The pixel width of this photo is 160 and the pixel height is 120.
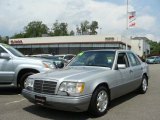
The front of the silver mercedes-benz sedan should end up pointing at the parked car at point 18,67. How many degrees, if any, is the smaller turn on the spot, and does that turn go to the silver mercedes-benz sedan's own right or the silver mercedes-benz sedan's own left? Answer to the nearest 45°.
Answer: approximately 90° to the silver mercedes-benz sedan's own right

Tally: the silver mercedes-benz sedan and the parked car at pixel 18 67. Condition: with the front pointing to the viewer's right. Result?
1

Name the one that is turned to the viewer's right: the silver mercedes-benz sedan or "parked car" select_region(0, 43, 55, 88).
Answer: the parked car

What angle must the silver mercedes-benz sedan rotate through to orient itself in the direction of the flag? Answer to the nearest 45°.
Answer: approximately 135° to its right

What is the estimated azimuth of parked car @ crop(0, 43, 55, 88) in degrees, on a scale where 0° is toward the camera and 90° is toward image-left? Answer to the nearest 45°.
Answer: approximately 270°

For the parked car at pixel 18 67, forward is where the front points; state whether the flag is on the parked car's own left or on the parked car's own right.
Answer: on the parked car's own left

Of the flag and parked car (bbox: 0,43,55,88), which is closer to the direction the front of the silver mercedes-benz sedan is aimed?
the parked car

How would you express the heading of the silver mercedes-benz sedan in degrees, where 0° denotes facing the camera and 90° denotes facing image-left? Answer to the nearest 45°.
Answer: approximately 45°

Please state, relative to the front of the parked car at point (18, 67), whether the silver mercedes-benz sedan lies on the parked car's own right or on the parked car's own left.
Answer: on the parked car's own right
